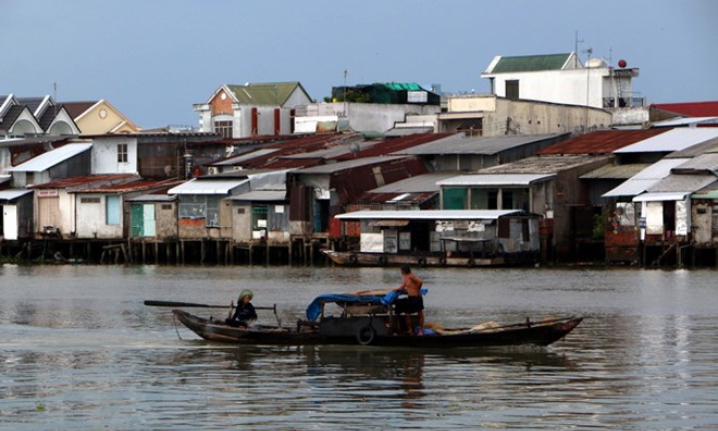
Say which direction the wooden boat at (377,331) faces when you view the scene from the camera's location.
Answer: facing to the right of the viewer
